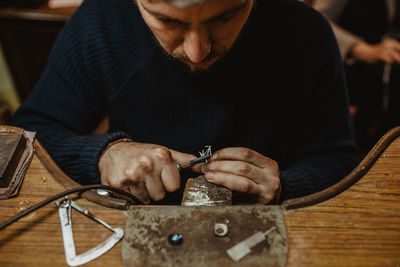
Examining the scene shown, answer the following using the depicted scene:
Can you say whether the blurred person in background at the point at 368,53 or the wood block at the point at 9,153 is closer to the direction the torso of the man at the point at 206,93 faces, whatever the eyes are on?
the wood block

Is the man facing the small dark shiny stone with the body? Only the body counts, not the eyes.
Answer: yes

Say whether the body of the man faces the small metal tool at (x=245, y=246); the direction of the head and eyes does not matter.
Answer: yes

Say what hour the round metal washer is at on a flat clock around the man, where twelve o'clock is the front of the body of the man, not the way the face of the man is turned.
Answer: The round metal washer is roughly at 12 o'clock from the man.

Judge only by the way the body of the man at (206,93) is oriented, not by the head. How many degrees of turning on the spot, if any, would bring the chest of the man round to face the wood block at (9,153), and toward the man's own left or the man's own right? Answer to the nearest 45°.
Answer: approximately 45° to the man's own right

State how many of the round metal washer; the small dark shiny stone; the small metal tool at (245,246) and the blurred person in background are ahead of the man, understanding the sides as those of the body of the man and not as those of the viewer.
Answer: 3

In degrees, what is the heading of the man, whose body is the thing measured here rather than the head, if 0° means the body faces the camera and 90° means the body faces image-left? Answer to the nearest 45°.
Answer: approximately 0°

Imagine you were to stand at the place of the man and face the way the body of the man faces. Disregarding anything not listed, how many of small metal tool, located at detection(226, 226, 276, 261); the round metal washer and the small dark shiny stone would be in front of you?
3

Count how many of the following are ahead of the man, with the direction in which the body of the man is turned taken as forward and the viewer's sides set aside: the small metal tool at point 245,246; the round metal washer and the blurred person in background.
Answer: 2
